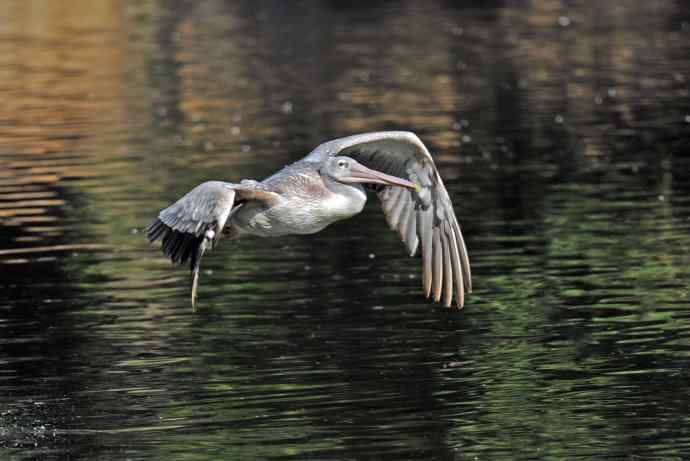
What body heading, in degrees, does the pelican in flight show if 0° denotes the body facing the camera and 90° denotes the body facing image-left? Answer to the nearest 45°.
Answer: approximately 315°
